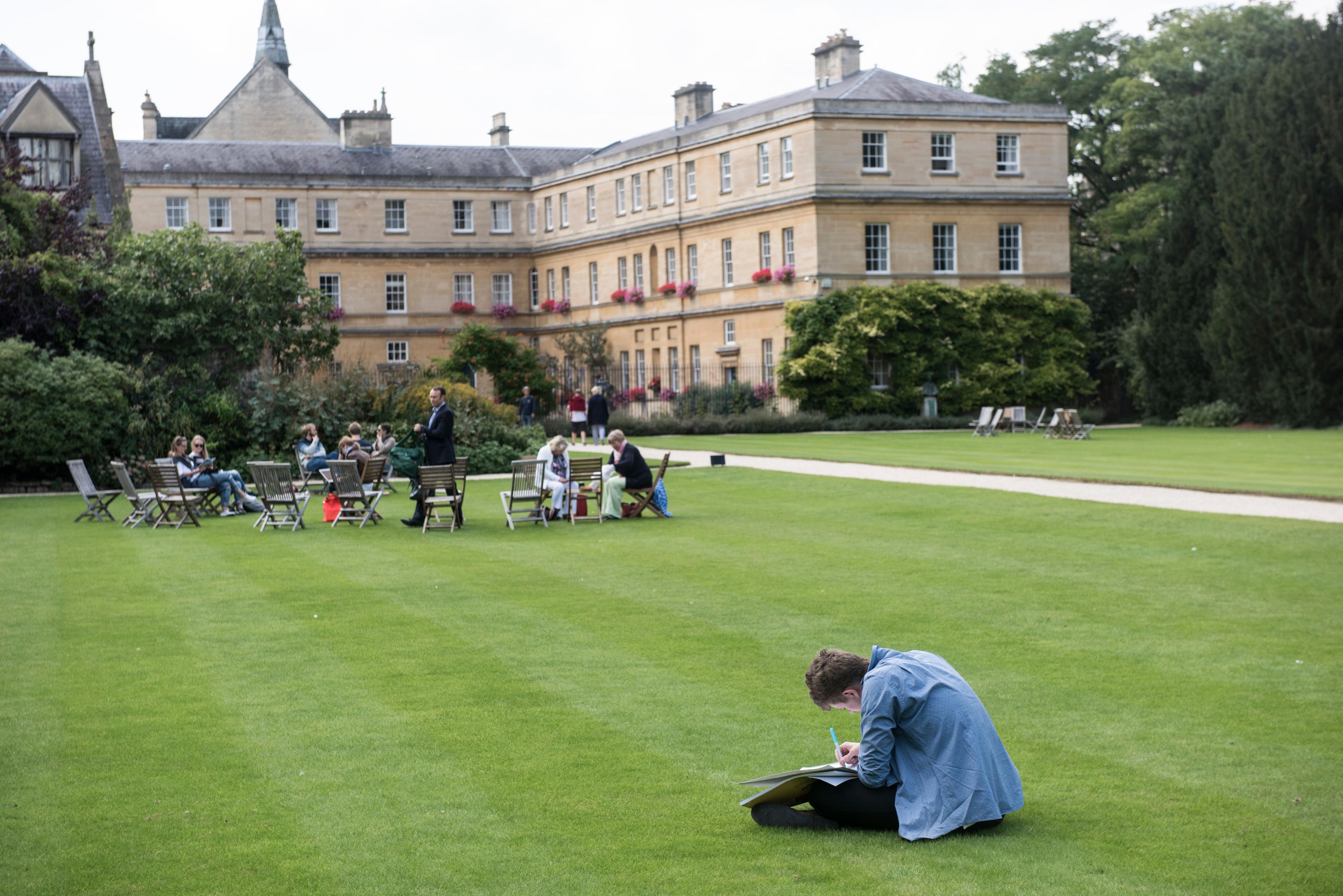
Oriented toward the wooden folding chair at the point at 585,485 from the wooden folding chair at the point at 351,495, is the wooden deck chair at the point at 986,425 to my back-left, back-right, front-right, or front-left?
front-left

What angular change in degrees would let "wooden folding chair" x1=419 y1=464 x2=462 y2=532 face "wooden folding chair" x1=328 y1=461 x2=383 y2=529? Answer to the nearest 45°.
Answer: approximately 45° to its left

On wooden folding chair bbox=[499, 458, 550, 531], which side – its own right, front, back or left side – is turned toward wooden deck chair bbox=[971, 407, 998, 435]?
right

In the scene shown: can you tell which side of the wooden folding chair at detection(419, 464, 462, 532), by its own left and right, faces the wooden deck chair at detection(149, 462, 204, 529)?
left

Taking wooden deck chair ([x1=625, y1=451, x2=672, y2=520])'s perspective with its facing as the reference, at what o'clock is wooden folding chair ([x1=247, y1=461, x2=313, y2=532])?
The wooden folding chair is roughly at 12 o'clock from the wooden deck chair.

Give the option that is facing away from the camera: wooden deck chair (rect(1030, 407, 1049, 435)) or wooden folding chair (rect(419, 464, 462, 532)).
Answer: wooden folding chair (rect(419, 464, 462, 532))

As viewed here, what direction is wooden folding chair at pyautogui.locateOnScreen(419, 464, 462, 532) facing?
away from the camera

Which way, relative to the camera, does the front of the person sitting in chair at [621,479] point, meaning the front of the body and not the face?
to the viewer's left

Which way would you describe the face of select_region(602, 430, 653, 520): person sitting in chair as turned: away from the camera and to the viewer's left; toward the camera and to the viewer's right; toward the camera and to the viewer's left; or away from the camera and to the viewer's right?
toward the camera and to the viewer's left

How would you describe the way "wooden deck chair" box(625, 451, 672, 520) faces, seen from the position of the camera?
facing to the left of the viewer

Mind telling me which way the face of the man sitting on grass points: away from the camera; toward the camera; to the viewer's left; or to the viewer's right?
to the viewer's left

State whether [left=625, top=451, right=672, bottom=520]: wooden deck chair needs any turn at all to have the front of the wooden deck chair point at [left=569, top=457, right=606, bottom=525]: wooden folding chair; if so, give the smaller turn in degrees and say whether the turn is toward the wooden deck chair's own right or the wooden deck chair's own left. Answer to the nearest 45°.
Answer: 0° — it already faces it
